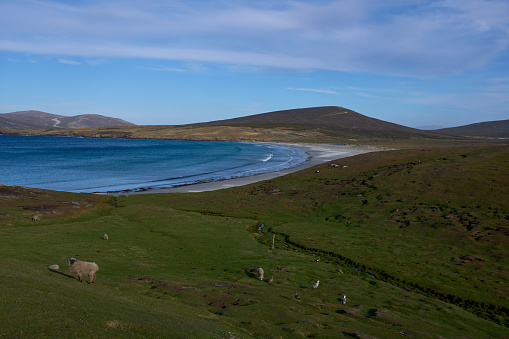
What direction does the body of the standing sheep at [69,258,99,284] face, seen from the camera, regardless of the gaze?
to the viewer's left
